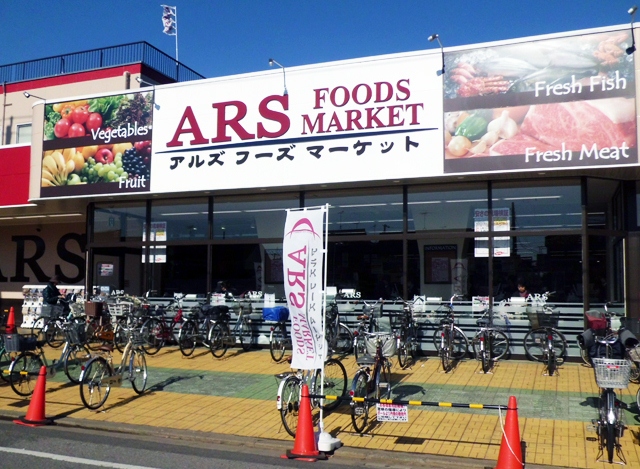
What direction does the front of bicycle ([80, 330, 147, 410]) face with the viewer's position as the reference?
facing away from the viewer and to the right of the viewer

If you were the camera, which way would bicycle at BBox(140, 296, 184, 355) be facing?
facing away from the viewer and to the right of the viewer

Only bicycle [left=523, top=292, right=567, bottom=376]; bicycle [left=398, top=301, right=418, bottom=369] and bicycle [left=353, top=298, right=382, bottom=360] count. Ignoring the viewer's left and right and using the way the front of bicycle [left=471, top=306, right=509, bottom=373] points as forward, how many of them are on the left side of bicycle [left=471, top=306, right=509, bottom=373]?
2

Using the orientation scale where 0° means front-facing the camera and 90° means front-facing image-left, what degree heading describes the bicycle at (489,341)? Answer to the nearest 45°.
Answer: approximately 180°

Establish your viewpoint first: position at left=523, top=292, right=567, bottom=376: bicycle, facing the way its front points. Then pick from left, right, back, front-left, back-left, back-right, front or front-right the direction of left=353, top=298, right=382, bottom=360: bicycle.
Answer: left

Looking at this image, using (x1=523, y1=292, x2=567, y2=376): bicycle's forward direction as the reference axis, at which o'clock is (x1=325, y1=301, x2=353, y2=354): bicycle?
(x1=325, y1=301, x2=353, y2=354): bicycle is roughly at 9 o'clock from (x1=523, y1=292, x2=567, y2=376): bicycle.

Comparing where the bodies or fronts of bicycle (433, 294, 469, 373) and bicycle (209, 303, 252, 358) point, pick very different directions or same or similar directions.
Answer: same or similar directions

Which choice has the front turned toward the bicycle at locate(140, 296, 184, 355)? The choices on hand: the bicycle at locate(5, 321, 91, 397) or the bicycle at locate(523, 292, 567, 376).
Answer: the bicycle at locate(5, 321, 91, 397)

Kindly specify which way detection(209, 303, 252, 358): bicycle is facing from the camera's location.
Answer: facing away from the viewer and to the right of the viewer

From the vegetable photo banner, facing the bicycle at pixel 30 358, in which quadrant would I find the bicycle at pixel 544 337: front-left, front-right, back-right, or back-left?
front-left

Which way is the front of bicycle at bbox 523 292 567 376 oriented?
away from the camera

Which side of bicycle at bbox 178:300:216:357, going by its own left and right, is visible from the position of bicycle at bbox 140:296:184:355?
left

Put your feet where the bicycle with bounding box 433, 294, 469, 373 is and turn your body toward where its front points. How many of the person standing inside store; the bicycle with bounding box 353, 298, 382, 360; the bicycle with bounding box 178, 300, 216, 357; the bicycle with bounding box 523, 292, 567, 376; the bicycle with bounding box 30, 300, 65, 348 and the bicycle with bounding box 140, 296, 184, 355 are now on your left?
4

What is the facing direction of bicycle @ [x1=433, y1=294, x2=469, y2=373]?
away from the camera

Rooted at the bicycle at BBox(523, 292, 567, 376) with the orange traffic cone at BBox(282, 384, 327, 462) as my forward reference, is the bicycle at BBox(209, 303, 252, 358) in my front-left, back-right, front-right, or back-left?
front-right

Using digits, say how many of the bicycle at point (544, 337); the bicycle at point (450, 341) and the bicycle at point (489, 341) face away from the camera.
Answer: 3

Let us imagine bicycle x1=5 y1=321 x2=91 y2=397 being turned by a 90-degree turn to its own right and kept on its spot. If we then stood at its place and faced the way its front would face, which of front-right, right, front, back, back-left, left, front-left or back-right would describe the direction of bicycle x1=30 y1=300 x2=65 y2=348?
back-left
